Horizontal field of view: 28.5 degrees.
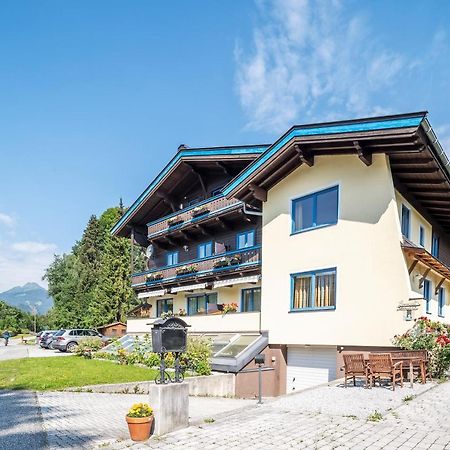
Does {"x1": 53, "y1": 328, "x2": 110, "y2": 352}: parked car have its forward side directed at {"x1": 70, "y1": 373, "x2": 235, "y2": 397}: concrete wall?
no

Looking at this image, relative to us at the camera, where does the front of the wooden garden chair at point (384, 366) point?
facing away from the viewer and to the right of the viewer

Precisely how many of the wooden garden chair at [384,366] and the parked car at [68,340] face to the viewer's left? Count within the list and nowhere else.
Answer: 0

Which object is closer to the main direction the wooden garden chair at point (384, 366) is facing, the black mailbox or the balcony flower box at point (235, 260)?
the balcony flower box

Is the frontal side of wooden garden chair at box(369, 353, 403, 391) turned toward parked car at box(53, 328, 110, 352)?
no

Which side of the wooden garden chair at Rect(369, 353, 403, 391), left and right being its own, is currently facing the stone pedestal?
back

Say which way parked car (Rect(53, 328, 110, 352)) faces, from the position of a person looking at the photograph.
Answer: facing away from the viewer and to the right of the viewer

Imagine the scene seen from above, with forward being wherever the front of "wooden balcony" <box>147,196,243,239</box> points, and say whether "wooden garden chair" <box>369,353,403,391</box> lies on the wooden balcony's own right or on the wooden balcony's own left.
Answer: on the wooden balcony's own left

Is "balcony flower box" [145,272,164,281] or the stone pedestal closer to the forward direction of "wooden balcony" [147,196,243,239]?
the stone pedestal

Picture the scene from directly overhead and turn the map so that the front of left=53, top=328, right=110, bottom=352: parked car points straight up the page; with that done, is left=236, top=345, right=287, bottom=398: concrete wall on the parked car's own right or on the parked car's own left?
on the parked car's own right
